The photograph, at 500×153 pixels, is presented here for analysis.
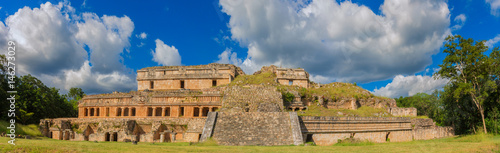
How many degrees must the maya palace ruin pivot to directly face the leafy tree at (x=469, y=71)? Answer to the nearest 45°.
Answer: approximately 90° to its left

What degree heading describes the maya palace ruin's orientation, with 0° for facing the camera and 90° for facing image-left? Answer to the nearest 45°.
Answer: approximately 0°
